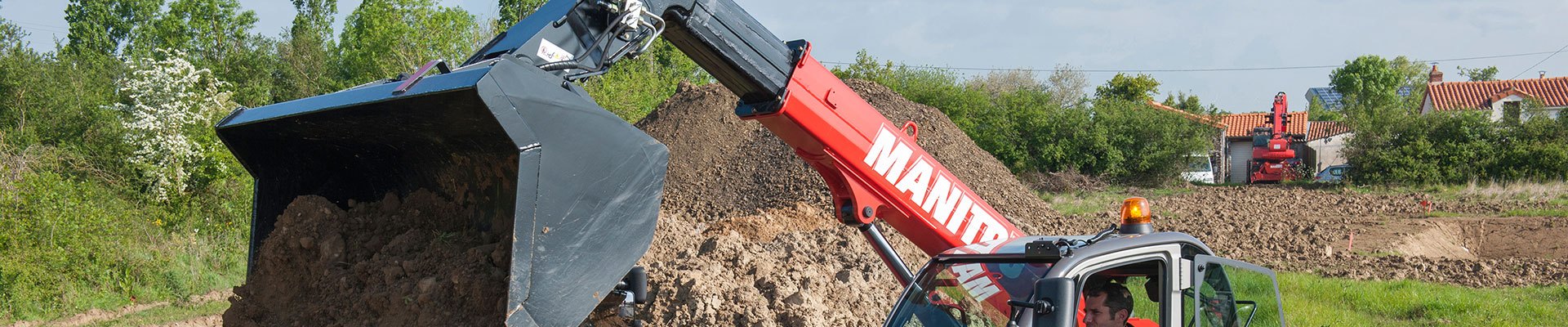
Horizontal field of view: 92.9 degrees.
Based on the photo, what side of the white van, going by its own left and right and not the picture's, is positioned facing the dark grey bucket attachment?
front

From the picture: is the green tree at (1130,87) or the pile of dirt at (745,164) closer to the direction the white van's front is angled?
the pile of dirt

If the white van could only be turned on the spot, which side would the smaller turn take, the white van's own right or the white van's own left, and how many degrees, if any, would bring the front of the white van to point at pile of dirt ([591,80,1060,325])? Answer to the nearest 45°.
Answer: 0° — it already faces it

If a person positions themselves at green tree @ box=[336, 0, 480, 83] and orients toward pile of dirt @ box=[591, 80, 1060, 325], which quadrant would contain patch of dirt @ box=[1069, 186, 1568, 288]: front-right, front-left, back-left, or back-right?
front-left

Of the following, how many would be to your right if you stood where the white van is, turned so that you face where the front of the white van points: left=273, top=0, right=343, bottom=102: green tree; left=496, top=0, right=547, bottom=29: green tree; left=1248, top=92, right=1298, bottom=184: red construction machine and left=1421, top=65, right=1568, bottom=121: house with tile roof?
2

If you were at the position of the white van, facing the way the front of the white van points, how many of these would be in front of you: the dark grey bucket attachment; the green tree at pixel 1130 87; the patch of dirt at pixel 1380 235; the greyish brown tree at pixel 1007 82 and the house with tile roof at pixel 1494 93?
2

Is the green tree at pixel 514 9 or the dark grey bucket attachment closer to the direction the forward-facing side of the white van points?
the dark grey bucket attachment

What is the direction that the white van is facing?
toward the camera

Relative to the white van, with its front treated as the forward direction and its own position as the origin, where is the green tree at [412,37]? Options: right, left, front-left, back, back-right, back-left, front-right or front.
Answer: front-right

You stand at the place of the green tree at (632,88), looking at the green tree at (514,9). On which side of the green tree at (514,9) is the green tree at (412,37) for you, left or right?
left

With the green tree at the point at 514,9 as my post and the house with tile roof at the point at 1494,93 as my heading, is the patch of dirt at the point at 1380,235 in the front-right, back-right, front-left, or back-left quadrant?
front-right

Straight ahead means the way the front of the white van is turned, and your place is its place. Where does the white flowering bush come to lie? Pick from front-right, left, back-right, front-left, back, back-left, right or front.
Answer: front-right

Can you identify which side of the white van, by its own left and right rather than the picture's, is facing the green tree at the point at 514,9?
right

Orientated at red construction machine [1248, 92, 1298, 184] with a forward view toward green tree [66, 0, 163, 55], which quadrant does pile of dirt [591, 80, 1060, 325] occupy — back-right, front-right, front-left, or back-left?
front-left

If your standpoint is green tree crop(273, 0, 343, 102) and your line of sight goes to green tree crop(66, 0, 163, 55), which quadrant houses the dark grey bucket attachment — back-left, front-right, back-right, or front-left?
back-left
